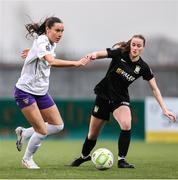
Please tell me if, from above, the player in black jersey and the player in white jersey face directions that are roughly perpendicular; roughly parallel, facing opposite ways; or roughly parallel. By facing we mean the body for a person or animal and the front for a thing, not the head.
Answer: roughly perpendicular

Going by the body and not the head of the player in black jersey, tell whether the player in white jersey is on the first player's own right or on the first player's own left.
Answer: on the first player's own right

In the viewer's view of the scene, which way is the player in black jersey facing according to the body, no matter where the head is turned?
toward the camera

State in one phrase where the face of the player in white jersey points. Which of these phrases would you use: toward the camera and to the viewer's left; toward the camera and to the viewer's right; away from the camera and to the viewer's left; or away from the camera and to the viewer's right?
toward the camera and to the viewer's right

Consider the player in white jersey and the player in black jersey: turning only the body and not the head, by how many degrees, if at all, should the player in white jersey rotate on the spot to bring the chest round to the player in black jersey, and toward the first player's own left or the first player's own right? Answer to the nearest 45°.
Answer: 0° — they already face them

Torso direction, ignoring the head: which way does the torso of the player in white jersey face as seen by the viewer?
to the viewer's right
